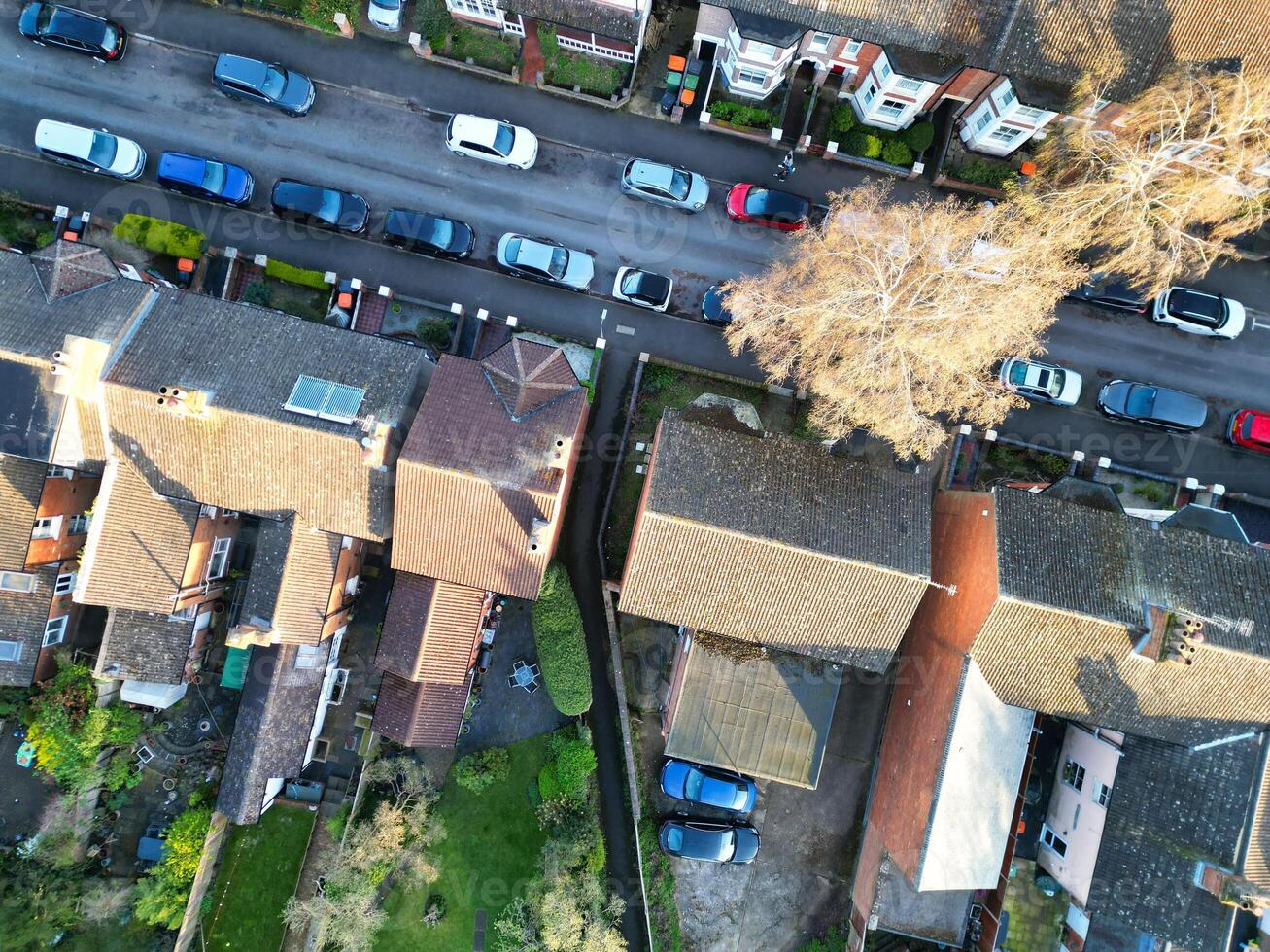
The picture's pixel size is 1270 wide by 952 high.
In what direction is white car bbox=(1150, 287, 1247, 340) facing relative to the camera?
to the viewer's right

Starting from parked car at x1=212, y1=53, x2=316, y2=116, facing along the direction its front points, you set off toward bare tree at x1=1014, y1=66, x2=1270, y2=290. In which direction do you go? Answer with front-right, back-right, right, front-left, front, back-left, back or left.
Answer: front-right

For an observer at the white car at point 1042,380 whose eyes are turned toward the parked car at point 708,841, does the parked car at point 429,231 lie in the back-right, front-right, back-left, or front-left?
front-right

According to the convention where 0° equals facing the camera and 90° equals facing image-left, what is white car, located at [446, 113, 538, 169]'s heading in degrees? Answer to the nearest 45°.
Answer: approximately 270°

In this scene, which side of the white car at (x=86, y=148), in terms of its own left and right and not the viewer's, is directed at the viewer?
right
